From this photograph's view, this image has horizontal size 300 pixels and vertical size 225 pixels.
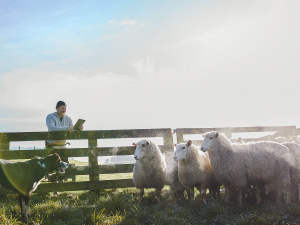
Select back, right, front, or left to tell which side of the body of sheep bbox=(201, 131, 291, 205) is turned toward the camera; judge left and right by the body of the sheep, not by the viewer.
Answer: left

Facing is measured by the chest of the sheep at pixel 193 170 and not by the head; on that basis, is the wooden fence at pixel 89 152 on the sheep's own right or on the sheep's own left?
on the sheep's own right

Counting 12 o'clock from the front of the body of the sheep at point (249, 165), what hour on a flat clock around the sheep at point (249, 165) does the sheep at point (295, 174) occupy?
the sheep at point (295, 174) is roughly at 5 o'clock from the sheep at point (249, 165).

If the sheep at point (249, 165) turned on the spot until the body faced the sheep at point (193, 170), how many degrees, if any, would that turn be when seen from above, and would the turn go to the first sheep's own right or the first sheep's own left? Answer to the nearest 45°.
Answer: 0° — it already faces it

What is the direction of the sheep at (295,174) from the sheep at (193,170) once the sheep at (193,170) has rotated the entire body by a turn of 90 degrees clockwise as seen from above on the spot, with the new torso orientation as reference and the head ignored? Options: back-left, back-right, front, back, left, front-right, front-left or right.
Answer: back-right
